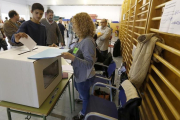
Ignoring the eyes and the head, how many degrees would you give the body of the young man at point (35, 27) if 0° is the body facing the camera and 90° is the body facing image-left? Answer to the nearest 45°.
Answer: approximately 0°

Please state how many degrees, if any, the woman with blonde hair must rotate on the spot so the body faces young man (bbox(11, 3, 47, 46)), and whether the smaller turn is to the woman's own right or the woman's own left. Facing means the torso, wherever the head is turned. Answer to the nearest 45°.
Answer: approximately 45° to the woman's own right

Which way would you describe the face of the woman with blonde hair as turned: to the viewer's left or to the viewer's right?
to the viewer's left

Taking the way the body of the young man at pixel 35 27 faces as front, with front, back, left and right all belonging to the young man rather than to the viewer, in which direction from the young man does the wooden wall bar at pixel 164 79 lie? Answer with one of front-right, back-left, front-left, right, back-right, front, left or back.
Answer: front-left

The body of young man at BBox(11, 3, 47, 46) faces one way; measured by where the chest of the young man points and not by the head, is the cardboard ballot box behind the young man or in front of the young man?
in front

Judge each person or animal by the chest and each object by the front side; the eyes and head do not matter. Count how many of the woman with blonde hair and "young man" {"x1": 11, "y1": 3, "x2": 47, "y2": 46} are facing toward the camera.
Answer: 1

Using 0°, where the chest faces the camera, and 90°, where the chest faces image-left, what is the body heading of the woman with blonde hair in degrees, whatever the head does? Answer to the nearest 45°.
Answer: approximately 90°

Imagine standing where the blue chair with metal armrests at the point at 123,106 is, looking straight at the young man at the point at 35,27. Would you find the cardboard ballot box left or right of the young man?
left

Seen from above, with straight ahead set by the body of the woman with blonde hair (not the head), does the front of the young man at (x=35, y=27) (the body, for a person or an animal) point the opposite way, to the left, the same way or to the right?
to the left
